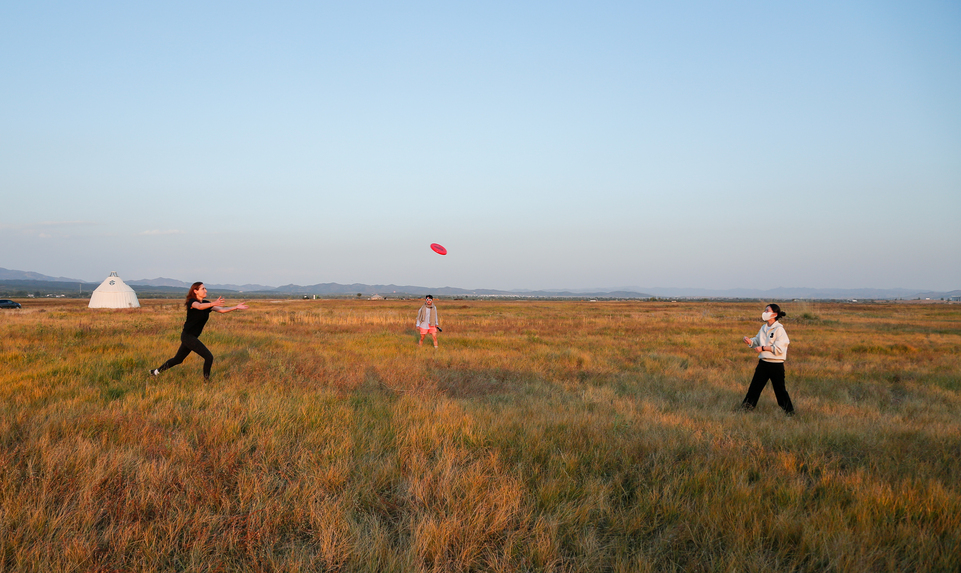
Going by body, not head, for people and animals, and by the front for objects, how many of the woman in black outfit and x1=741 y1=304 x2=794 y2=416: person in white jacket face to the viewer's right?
1

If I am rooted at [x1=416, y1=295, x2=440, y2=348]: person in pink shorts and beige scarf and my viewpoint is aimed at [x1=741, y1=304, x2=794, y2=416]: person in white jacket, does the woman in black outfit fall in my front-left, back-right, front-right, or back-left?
front-right

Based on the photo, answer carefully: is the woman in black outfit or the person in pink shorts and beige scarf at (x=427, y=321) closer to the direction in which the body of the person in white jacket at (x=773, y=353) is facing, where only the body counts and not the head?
the woman in black outfit

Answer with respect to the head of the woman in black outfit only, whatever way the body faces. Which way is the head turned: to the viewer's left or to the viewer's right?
to the viewer's right

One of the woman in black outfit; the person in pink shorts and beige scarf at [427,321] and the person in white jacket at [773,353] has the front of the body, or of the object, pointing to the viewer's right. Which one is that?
the woman in black outfit

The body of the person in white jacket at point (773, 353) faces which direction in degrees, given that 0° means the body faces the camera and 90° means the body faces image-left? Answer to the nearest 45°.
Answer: approximately 45°

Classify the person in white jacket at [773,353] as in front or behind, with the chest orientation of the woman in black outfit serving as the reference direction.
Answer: in front

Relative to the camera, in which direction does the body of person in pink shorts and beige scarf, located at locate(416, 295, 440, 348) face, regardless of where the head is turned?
toward the camera

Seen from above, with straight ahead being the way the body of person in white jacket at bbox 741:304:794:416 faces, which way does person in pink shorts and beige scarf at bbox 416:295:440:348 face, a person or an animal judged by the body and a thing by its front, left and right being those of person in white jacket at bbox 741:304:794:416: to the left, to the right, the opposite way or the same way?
to the left

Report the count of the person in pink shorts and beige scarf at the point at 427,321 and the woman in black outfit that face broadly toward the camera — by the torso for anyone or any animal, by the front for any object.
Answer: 1

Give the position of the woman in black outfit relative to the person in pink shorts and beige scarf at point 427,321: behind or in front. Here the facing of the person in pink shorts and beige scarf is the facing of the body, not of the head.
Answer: in front

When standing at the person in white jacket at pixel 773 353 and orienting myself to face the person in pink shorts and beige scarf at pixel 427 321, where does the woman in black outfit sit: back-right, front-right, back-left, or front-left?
front-left

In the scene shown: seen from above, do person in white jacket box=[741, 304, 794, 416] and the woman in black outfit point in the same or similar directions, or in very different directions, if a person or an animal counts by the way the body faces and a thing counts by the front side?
very different directions

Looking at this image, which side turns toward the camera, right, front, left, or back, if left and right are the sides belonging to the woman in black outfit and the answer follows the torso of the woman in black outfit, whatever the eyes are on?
right
